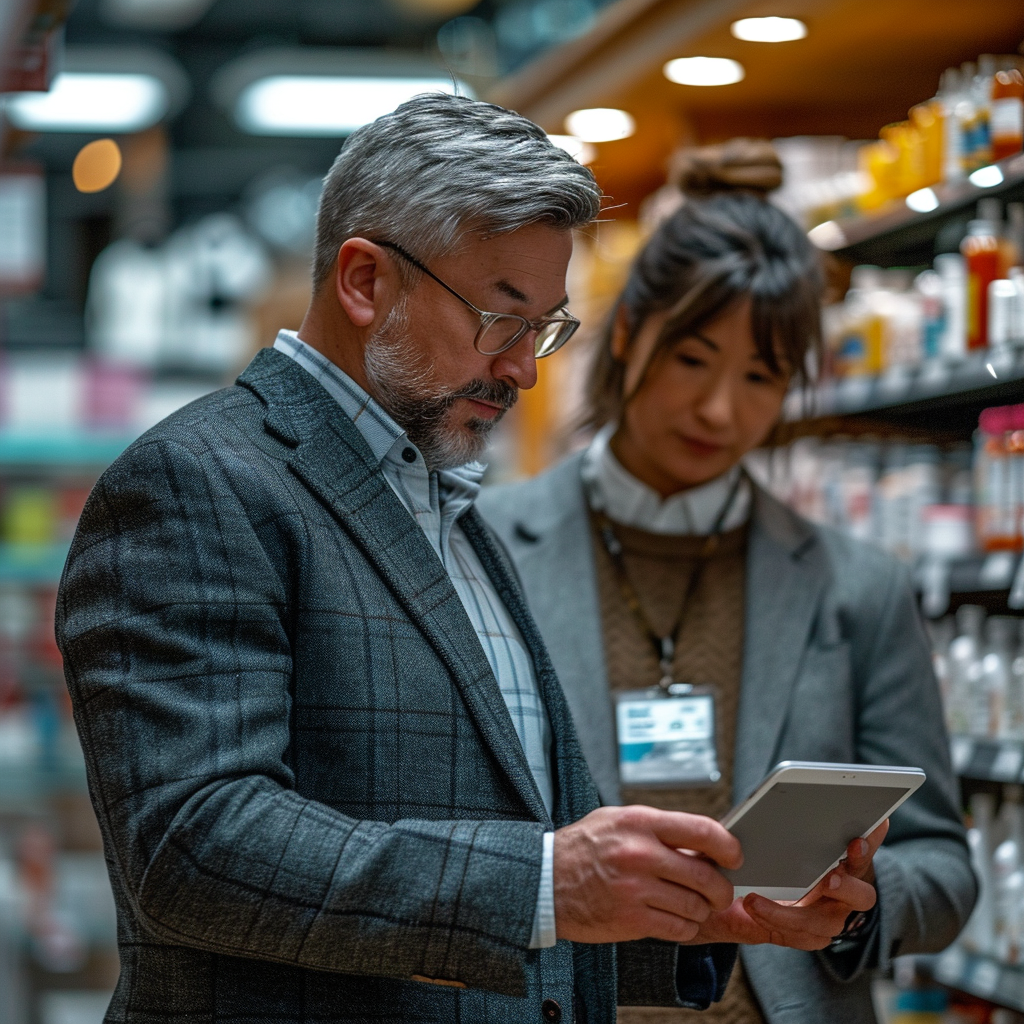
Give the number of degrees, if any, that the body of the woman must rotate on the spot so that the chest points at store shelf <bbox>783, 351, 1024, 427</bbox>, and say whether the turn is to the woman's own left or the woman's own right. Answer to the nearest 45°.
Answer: approximately 135° to the woman's own left

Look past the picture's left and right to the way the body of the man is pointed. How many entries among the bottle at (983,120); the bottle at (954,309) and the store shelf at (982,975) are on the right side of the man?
0

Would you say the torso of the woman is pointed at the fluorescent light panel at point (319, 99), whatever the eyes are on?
no

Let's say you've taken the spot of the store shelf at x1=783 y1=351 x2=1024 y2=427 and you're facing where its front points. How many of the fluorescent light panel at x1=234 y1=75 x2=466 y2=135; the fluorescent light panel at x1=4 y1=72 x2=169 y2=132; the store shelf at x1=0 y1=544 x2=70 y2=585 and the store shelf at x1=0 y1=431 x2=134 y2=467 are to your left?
0

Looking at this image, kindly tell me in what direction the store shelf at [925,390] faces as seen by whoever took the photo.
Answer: facing the viewer and to the left of the viewer

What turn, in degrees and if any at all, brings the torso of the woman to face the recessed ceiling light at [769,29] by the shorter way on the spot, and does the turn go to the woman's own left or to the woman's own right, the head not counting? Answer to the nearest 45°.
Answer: approximately 180°

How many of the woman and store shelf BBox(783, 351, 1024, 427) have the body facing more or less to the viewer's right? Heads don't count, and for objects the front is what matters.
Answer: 0

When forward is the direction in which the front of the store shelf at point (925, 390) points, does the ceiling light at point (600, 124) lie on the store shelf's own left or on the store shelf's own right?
on the store shelf's own right

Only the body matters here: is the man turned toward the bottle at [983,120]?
no

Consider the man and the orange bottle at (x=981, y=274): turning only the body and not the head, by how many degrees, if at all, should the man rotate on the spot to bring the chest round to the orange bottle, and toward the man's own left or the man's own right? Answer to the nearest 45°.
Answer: approximately 90° to the man's own left

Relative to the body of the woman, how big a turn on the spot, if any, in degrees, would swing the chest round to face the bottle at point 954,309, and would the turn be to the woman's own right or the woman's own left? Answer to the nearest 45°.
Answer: approximately 135° to the woman's own left

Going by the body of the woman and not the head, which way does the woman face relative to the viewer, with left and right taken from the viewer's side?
facing the viewer

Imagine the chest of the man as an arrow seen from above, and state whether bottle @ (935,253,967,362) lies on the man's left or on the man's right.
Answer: on the man's left

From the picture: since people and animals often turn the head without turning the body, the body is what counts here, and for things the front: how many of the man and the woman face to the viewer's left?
0
